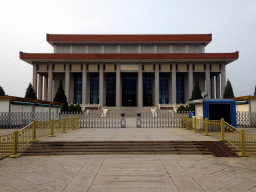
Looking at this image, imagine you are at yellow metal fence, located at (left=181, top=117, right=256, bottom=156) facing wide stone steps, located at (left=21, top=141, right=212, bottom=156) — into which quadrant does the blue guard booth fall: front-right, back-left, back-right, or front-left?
back-right

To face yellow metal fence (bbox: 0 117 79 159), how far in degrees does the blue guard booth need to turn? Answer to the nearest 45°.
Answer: approximately 45° to its right

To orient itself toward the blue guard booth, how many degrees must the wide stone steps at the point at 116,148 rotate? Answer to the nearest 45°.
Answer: approximately 135° to its left

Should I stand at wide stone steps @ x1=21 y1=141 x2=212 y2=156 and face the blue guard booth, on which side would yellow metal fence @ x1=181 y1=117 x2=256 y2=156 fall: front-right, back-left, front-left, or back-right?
front-right

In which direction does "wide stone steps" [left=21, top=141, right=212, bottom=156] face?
toward the camera

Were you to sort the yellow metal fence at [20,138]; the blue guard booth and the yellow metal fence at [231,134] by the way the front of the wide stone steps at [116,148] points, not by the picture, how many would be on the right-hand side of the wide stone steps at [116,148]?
1

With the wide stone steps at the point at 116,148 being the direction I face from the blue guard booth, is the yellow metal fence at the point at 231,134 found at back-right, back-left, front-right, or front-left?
front-left

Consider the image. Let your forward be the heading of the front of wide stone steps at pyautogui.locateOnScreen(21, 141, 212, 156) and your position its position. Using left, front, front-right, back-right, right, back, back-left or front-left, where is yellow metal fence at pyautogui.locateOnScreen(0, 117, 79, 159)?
right

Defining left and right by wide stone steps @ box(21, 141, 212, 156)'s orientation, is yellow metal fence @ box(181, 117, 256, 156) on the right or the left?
on its left

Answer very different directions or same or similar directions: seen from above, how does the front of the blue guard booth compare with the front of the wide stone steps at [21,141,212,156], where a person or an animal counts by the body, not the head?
same or similar directions

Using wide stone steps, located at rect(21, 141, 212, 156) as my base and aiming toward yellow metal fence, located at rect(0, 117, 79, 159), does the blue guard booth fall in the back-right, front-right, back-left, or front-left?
back-right

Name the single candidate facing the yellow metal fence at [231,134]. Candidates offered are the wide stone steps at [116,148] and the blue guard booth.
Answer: the blue guard booth

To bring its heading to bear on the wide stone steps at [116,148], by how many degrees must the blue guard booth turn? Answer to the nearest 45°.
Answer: approximately 45° to its right

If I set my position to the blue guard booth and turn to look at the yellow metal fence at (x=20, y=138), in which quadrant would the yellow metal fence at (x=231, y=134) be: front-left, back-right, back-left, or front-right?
front-left

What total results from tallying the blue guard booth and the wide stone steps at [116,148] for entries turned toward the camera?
2

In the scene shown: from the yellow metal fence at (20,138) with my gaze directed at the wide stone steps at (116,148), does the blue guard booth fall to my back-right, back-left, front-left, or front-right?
front-left

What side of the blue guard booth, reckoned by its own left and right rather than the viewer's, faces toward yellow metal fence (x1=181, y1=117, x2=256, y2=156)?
front
